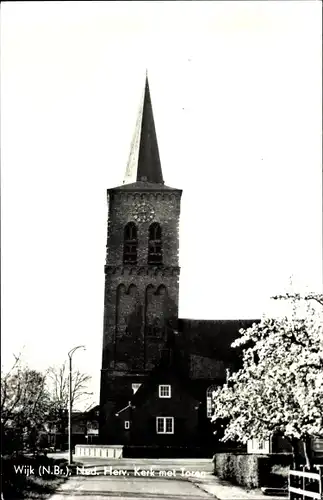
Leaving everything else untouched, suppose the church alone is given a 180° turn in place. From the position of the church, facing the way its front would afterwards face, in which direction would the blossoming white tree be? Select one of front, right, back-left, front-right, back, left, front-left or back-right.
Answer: right

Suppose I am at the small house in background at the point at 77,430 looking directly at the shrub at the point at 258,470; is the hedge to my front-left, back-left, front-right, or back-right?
front-left

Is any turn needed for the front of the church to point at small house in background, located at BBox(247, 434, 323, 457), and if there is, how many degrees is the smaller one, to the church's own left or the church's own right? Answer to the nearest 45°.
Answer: approximately 135° to the church's own left

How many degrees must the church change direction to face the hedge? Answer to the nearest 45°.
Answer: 0° — it already faces it

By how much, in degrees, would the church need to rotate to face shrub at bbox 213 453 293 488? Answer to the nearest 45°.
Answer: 0° — it already faces it
